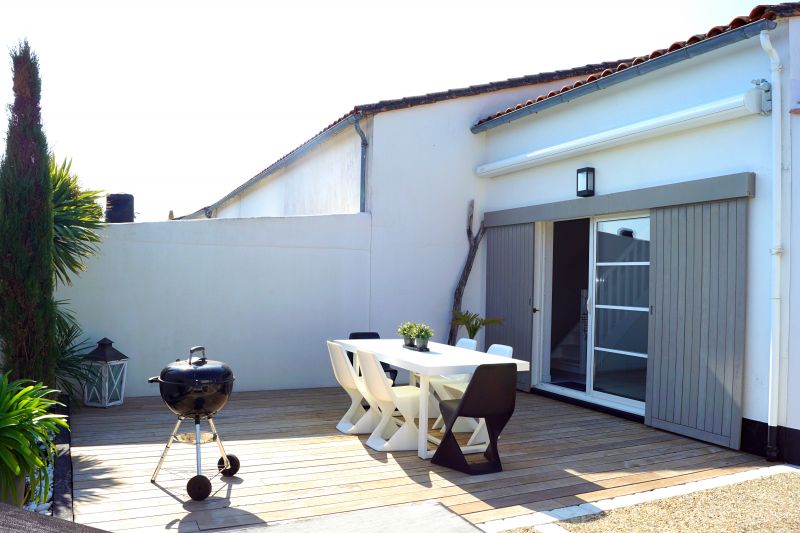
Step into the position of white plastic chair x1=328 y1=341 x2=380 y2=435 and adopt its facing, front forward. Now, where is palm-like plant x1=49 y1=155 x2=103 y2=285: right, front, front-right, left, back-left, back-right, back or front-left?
back-left

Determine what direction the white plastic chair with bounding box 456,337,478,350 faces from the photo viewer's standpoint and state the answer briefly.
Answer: facing the viewer and to the left of the viewer

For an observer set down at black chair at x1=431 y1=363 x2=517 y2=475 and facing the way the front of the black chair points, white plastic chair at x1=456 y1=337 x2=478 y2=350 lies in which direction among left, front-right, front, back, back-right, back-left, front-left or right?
front-right

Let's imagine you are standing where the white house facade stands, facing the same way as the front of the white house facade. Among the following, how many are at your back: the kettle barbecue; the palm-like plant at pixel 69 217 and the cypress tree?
0

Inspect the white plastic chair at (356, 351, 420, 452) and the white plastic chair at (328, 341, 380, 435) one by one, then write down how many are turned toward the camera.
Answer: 0

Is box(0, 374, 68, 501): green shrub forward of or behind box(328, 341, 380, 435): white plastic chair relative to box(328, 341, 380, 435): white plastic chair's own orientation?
behind

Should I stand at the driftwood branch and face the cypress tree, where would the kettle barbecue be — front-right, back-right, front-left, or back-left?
front-left

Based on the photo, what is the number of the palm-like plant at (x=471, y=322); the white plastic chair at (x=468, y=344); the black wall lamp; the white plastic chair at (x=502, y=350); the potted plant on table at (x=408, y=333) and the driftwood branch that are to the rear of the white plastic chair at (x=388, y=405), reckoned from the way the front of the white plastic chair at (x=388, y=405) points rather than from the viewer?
0

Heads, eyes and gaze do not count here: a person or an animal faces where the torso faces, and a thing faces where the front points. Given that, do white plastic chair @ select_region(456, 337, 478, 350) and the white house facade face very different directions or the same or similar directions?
same or similar directions

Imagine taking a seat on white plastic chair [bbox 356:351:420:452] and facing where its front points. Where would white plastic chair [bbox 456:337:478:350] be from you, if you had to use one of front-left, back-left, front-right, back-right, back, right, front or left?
front

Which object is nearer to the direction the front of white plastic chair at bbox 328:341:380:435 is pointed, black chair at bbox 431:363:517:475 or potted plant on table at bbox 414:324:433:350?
the potted plant on table

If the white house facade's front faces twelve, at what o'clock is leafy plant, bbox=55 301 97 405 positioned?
The leafy plant is roughly at 1 o'clock from the white house facade.

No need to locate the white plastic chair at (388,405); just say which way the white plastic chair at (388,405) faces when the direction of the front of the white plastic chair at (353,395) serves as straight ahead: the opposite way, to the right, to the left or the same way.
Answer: the same way

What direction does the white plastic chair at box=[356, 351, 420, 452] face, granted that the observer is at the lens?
facing away from the viewer and to the right of the viewer

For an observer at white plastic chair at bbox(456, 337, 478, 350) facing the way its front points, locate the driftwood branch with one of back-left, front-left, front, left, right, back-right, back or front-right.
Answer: back-right

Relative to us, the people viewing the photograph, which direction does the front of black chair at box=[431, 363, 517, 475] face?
facing away from the viewer and to the left of the viewer

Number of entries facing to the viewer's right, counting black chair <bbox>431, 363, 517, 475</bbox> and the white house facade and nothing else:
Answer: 0

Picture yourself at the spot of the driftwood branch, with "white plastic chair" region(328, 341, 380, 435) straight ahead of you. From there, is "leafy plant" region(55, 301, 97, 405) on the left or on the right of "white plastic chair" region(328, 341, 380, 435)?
right

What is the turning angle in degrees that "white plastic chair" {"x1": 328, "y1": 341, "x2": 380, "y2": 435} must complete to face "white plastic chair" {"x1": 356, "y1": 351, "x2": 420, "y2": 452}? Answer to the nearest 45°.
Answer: approximately 90° to its right

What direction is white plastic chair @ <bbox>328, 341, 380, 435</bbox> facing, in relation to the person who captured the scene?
facing away from the viewer and to the right of the viewer

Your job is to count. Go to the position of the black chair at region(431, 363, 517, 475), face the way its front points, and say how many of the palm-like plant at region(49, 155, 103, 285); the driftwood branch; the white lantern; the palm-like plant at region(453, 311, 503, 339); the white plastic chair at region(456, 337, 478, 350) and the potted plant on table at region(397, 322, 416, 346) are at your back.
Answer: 0
